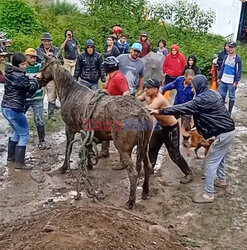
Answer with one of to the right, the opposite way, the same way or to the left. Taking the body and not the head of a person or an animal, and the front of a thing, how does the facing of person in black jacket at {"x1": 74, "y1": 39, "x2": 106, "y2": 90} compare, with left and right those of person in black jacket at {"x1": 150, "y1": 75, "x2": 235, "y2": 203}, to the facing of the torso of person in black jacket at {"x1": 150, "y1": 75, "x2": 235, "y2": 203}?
to the left

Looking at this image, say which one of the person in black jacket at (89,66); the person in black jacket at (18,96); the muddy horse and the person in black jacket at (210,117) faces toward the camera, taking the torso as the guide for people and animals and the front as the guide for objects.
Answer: the person in black jacket at (89,66)

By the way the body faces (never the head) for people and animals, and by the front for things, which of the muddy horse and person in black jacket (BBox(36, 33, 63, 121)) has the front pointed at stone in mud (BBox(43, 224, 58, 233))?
the person in black jacket

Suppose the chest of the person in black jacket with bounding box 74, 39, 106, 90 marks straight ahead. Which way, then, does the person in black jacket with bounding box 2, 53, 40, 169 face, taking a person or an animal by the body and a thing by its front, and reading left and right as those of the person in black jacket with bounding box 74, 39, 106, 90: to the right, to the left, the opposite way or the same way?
to the left

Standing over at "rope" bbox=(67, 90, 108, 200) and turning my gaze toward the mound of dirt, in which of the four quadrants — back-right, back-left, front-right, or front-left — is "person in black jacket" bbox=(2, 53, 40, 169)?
back-right

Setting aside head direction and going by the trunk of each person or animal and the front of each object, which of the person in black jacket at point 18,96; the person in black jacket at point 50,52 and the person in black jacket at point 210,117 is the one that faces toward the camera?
the person in black jacket at point 50,52

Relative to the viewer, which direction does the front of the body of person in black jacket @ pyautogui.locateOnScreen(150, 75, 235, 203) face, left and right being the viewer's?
facing to the left of the viewer

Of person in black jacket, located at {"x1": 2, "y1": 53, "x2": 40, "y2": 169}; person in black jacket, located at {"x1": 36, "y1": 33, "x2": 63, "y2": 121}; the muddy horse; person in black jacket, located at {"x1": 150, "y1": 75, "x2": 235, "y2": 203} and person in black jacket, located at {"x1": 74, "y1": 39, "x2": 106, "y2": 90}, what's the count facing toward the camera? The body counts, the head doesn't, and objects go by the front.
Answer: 2

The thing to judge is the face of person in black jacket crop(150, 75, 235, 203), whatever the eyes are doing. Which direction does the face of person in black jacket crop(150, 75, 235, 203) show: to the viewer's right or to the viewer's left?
to the viewer's left

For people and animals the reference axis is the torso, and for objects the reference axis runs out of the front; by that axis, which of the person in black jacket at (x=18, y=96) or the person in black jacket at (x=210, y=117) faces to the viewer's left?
the person in black jacket at (x=210, y=117)

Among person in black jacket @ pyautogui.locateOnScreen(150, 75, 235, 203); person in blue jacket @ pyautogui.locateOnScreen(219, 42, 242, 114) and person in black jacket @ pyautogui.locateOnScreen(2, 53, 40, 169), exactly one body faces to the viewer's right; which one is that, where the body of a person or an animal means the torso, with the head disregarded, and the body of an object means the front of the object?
person in black jacket @ pyautogui.locateOnScreen(2, 53, 40, 169)

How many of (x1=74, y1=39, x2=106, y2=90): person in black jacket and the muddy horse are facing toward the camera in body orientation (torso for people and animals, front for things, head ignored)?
1

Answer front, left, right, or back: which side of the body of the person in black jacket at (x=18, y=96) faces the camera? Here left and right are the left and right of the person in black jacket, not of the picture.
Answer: right

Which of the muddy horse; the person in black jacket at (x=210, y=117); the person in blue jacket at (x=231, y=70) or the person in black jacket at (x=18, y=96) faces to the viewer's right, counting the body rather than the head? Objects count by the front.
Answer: the person in black jacket at (x=18, y=96)

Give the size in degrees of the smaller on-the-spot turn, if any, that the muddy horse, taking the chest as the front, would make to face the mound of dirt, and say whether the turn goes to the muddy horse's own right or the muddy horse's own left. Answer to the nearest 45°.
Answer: approximately 135° to the muddy horse's own left

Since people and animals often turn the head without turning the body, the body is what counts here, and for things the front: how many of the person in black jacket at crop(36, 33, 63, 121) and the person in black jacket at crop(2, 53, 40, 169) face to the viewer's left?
0
